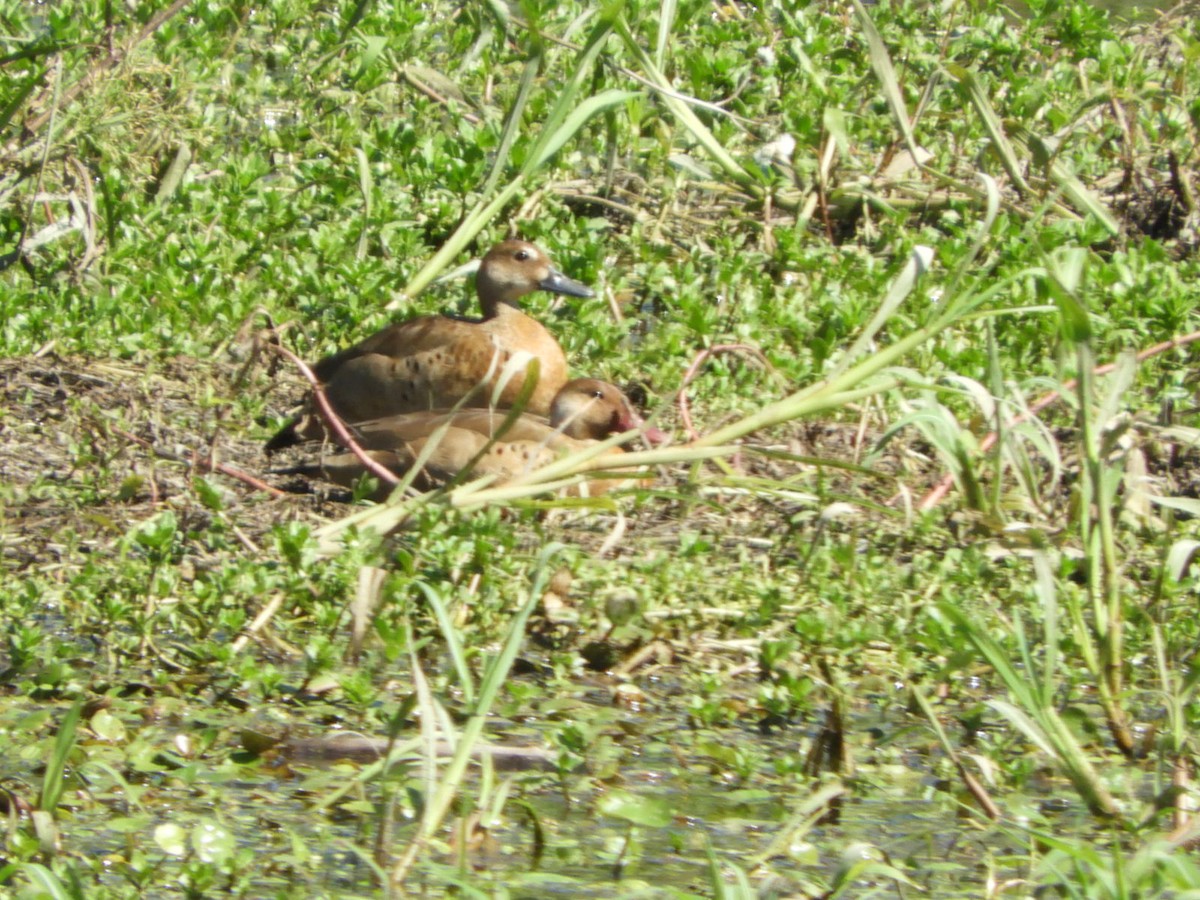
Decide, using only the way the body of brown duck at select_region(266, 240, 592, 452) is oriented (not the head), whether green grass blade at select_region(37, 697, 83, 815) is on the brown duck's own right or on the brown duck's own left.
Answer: on the brown duck's own right

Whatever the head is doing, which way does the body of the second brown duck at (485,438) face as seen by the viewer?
to the viewer's right

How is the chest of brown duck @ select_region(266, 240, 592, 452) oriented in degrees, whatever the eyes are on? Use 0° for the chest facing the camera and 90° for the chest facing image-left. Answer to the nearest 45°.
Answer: approximately 270°

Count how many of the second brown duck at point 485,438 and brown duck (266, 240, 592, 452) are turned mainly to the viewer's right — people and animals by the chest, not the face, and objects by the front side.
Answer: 2

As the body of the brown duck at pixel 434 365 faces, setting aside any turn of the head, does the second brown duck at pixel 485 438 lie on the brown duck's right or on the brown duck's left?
on the brown duck's right

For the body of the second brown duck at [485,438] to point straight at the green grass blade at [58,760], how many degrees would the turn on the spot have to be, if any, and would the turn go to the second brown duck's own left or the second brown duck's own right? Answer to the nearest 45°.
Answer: approximately 90° to the second brown duck's own right
